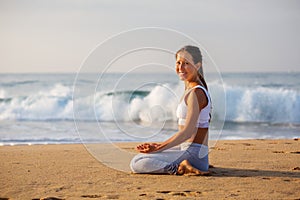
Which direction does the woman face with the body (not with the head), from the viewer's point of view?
to the viewer's left
